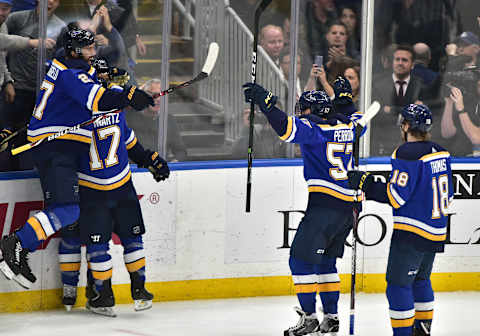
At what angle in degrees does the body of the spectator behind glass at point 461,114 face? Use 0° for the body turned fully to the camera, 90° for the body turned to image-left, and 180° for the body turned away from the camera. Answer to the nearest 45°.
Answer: approximately 45°

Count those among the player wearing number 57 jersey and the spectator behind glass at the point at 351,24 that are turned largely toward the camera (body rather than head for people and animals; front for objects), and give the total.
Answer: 1

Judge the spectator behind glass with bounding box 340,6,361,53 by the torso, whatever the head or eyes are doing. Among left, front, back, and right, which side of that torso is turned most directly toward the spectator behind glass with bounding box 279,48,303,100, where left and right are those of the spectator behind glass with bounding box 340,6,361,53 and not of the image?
right

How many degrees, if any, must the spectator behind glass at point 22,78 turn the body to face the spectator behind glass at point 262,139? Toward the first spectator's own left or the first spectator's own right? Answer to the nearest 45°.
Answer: approximately 45° to the first spectator's own left

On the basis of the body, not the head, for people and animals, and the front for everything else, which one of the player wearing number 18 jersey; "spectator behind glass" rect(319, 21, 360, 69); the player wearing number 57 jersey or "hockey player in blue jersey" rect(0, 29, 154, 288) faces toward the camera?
the spectator behind glass

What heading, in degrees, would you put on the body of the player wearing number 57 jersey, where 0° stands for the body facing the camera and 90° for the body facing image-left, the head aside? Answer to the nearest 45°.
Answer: approximately 135°

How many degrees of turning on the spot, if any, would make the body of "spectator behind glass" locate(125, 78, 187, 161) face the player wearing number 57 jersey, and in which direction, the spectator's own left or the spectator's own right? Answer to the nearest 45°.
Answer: approximately 45° to the spectator's own left

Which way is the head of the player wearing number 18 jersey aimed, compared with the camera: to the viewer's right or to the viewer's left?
to the viewer's left

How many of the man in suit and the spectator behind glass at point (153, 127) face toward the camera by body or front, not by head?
2
